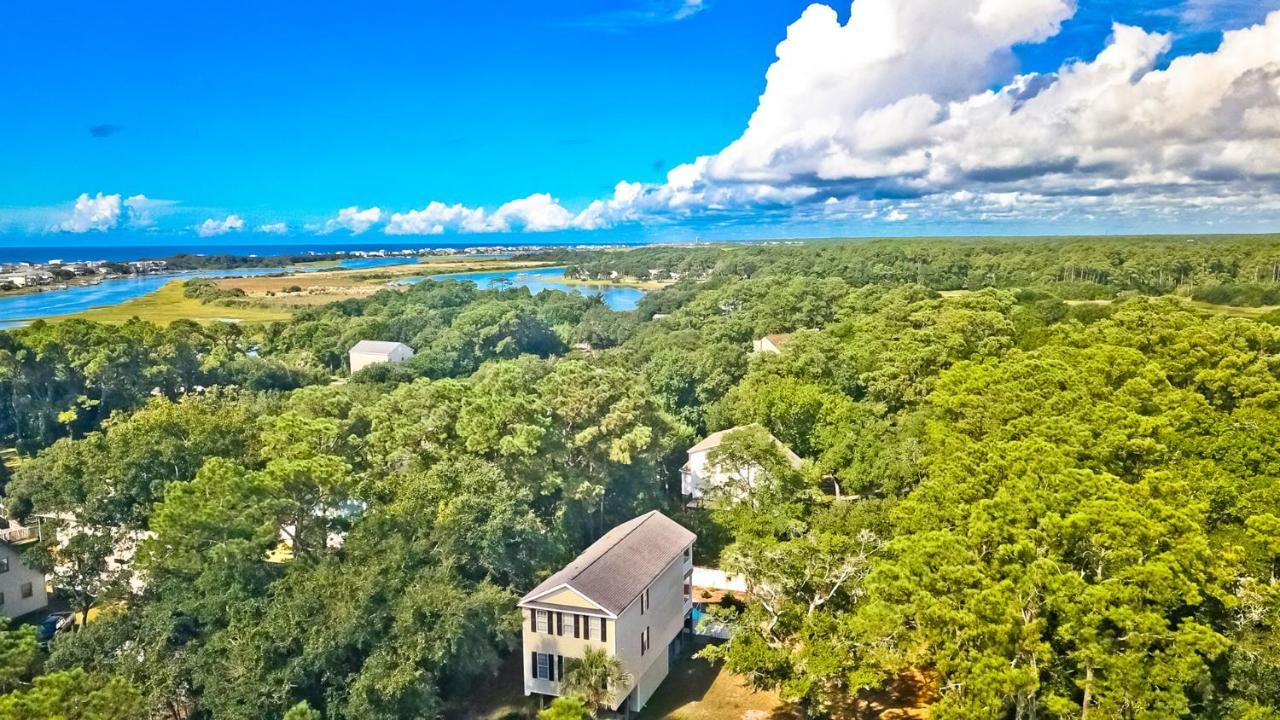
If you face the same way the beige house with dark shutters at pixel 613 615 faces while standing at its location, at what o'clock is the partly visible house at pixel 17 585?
The partly visible house is roughly at 2 o'clock from the beige house with dark shutters.

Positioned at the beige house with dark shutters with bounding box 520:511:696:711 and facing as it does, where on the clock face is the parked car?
The parked car is roughly at 2 o'clock from the beige house with dark shutters.

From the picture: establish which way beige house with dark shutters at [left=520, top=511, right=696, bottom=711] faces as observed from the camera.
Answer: facing the viewer and to the left of the viewer

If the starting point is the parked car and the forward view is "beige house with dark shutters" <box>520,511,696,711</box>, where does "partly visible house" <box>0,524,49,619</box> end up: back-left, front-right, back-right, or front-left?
back-left

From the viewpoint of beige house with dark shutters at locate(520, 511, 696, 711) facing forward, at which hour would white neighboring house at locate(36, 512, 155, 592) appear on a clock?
white neighboring house at locate(36, 512, 155, 592) is roughly at 2 o'clock from beige house with dark shutters at locate(520, 511, 696, 711).
